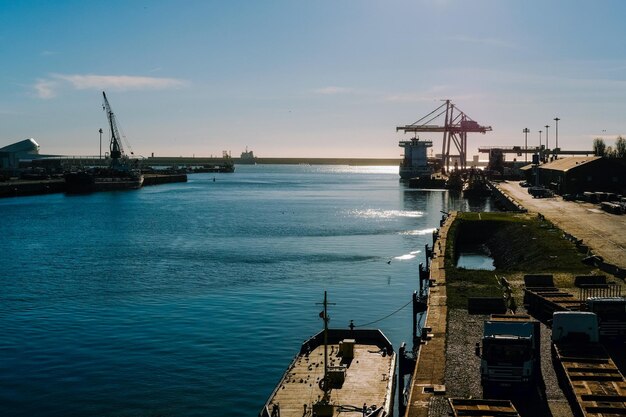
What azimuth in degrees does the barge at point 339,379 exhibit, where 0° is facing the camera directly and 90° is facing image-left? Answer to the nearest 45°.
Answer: approximately 180°
